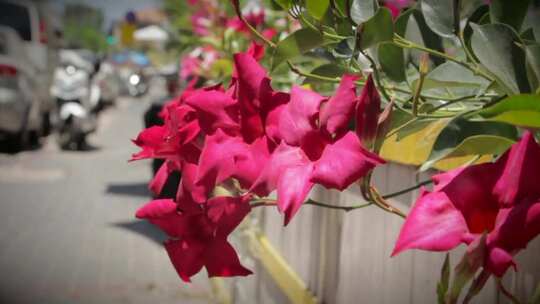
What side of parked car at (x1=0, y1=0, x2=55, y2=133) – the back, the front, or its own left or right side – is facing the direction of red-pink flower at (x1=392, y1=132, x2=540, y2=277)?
back

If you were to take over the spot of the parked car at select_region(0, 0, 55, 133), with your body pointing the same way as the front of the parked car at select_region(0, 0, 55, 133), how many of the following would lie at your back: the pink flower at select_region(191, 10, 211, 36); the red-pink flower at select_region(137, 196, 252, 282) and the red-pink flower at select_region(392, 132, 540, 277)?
3

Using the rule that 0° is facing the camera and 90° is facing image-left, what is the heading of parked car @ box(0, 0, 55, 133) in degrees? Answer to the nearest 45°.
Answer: approximately 180°

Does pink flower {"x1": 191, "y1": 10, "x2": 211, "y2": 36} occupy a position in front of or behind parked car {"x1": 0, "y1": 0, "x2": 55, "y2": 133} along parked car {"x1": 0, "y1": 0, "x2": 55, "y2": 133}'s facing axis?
behind

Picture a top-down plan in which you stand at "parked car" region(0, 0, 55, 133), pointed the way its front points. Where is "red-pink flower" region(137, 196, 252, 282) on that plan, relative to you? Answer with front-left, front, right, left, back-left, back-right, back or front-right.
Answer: back
